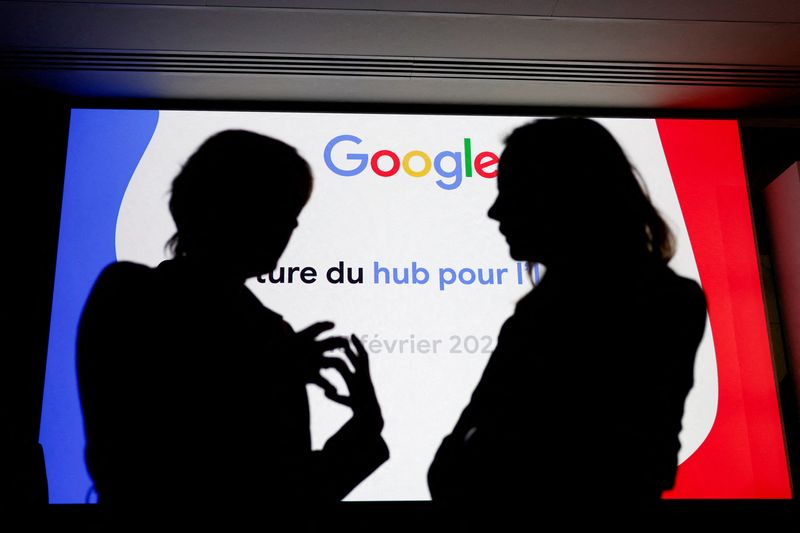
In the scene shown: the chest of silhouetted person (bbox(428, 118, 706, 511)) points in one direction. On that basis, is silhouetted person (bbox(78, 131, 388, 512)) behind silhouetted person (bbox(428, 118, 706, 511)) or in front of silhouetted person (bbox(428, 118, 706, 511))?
in front

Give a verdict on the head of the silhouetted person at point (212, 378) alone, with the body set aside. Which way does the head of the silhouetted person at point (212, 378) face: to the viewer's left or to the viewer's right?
to the viewer's right

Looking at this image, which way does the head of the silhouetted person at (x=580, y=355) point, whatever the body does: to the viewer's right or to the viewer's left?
to the viewer's left

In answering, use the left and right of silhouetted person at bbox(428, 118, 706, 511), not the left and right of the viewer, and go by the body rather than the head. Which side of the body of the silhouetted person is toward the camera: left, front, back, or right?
left
